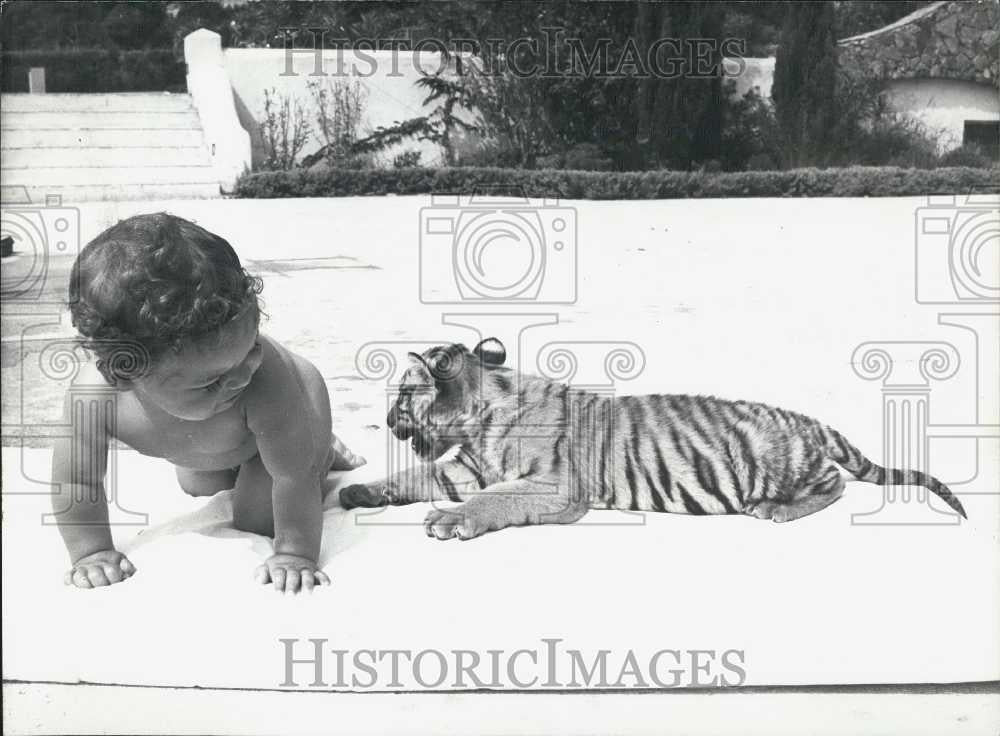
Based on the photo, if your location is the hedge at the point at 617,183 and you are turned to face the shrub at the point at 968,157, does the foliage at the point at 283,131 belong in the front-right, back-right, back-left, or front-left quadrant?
back-left

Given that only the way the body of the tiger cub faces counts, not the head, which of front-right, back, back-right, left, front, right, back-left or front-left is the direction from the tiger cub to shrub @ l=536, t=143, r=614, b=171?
right

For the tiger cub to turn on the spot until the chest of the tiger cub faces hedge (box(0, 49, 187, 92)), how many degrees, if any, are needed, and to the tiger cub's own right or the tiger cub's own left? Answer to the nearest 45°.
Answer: approximately 45° to the tiger cub's own right

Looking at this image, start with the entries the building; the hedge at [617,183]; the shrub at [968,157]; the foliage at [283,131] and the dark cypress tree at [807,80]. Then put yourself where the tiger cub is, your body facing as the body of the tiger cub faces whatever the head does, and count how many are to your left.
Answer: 0

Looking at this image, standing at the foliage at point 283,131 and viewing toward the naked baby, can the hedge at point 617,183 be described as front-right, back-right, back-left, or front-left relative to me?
front-left

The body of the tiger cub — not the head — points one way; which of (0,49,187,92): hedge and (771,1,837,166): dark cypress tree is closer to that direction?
the hedge

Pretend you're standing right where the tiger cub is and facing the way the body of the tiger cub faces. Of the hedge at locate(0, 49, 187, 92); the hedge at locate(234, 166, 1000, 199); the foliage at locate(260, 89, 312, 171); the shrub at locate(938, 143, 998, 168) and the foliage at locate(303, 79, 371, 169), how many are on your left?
0

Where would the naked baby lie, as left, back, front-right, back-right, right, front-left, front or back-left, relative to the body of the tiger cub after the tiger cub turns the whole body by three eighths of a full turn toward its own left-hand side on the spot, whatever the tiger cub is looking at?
right

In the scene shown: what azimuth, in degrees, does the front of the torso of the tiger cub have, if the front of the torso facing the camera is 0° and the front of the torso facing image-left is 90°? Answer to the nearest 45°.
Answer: approximately 90°

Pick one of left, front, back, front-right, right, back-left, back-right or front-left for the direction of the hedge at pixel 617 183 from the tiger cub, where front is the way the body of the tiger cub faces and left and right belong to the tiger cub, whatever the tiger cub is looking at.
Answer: right

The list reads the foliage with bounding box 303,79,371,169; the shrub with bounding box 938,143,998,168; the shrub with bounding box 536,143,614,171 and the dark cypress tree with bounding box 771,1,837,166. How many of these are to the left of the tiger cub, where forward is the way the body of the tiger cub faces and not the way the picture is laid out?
0

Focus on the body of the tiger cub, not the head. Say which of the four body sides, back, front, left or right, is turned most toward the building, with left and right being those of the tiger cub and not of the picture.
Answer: right

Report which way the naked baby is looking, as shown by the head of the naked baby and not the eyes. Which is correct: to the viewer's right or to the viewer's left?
to the viewer's right

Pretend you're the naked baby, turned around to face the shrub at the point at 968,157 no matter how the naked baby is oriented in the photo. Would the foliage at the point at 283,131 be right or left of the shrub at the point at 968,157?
left
